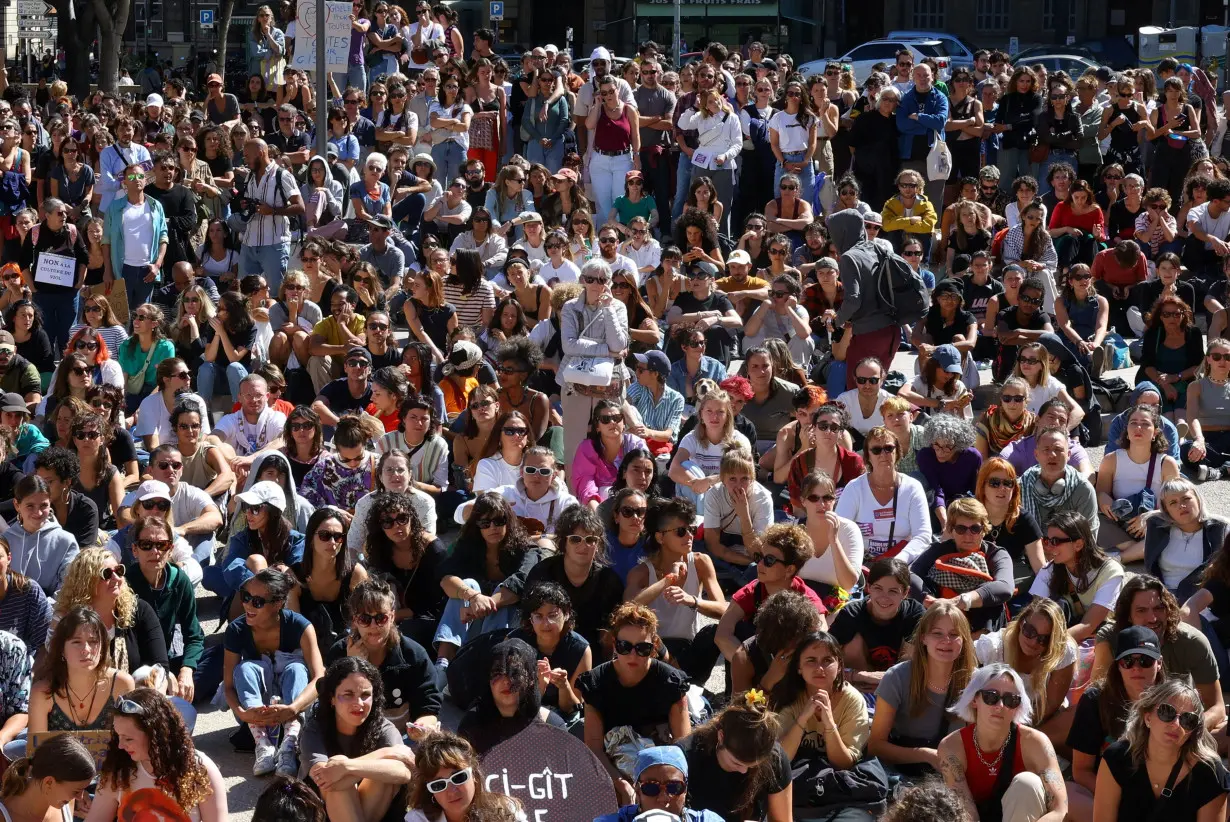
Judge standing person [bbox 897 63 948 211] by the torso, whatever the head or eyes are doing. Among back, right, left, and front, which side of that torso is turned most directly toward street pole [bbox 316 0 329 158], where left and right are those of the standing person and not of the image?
right

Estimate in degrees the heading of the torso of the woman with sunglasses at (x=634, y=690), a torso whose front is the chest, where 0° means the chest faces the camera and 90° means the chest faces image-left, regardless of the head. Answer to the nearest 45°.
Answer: approximately 0°

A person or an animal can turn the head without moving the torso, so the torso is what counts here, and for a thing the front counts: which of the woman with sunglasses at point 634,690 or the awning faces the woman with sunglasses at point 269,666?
the awning

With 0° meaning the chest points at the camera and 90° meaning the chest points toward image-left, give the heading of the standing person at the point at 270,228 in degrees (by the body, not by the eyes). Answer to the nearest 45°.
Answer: approximately 45°

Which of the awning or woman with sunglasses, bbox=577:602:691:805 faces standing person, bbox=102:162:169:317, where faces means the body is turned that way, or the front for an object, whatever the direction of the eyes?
the awning

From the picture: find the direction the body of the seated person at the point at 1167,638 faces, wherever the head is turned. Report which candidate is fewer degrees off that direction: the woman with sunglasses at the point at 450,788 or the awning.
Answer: the woman with sunglasses

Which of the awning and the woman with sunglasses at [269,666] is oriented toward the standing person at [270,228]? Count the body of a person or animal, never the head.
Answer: the awning

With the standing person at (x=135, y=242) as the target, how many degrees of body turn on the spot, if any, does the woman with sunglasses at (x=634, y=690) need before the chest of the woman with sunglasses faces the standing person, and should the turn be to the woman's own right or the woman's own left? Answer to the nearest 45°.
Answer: approximately 135° to the woman's own right

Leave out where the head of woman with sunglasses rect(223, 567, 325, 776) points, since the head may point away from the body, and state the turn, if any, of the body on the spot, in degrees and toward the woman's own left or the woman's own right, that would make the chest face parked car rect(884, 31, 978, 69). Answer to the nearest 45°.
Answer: approximately 135° to the woman's own left
